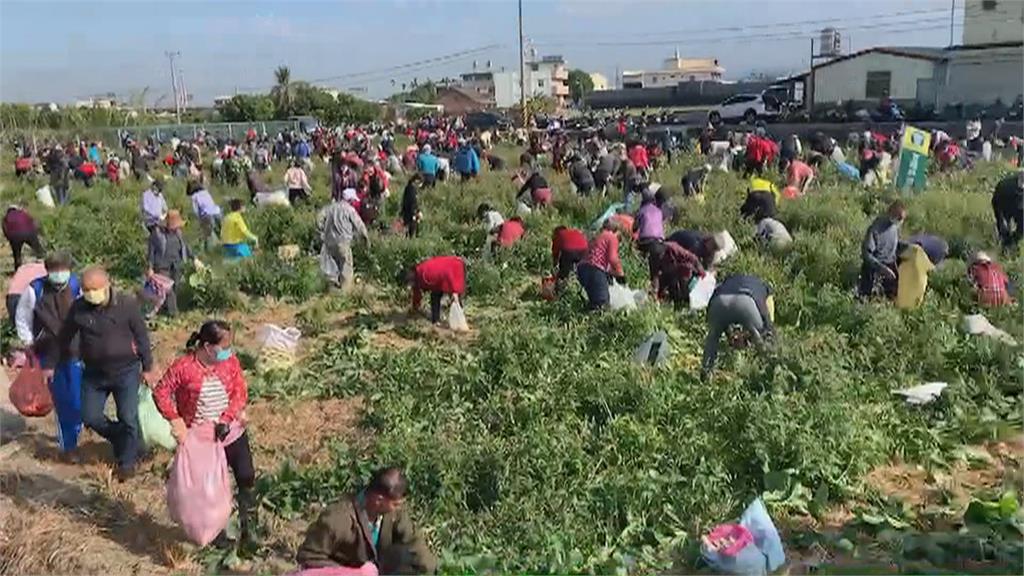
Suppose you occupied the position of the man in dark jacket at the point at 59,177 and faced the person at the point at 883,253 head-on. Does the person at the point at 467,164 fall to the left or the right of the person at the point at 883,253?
left
